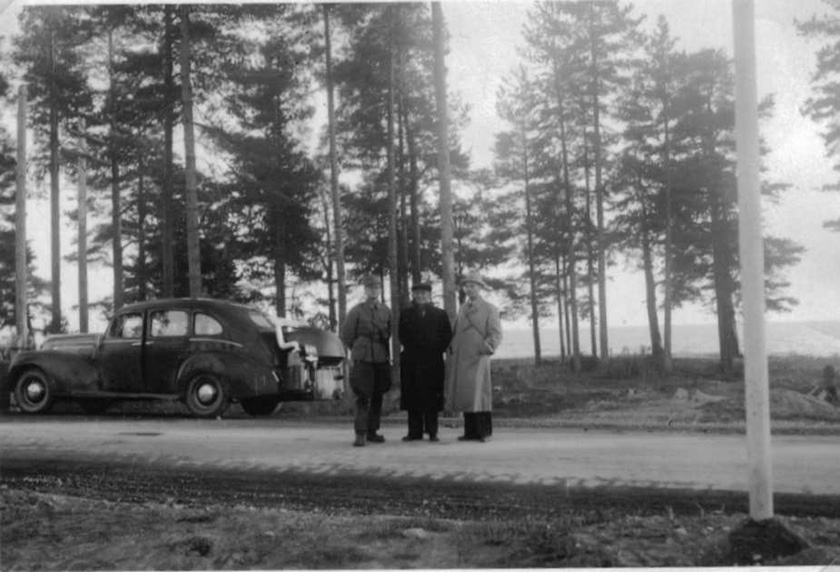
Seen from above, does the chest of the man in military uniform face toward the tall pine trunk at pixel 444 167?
no

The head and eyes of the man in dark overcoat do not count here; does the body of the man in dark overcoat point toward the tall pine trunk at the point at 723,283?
no

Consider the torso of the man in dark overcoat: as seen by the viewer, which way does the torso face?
toward the camera

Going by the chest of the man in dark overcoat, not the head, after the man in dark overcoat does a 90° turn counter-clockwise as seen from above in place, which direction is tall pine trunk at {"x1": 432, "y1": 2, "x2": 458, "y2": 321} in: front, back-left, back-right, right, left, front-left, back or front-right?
left

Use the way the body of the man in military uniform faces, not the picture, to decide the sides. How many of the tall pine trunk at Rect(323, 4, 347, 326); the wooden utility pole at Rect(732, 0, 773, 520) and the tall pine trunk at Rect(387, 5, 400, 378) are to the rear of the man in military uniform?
2

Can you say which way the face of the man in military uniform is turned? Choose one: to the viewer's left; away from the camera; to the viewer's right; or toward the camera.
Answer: toward the camera

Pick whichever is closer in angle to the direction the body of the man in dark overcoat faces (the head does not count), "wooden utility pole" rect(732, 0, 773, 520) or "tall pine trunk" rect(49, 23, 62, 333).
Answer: the wooden utility pole

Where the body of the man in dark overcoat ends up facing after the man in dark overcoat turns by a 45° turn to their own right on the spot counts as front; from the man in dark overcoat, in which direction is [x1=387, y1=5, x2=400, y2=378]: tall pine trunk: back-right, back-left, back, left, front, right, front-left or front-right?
back-right

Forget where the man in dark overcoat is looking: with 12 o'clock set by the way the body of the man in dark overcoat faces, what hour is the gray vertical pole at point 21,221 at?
The gray vertical pole is roughly at 3 o'clock from the man in dark overcoat.

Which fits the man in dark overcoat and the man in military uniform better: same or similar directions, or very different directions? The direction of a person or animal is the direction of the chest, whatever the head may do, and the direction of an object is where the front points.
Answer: same or similar directions

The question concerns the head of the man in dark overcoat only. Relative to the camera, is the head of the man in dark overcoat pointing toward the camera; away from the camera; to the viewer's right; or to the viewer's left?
toward the camera

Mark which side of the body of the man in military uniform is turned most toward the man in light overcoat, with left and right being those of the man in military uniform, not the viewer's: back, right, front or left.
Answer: left

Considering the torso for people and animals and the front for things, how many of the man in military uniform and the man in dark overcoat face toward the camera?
2

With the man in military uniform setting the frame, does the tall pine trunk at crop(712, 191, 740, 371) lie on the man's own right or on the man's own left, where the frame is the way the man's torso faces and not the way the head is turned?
on the man's own left

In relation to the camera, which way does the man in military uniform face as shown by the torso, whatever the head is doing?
toward the camera
